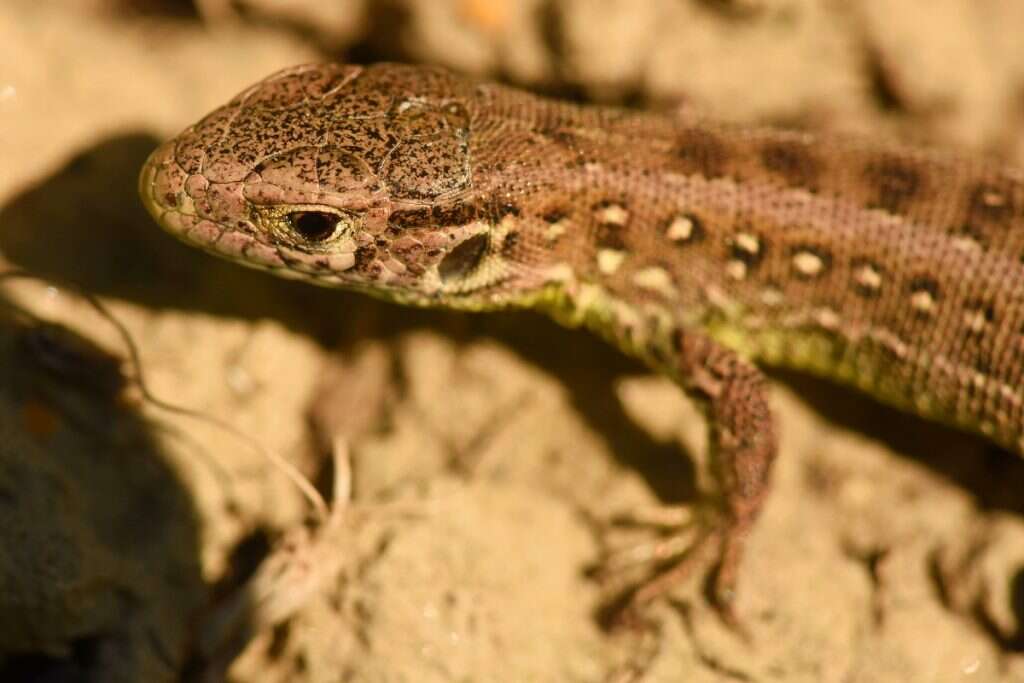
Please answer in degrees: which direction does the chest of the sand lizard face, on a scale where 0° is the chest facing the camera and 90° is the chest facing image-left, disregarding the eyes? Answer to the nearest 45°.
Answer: approximately 90°
